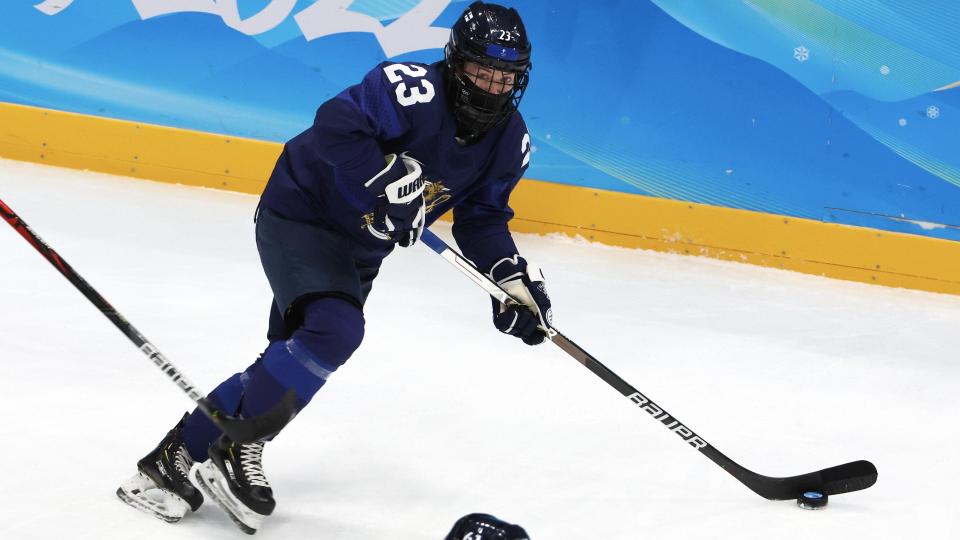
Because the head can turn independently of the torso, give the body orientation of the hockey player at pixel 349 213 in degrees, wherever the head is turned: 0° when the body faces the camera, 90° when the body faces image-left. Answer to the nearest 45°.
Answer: approximately 315°

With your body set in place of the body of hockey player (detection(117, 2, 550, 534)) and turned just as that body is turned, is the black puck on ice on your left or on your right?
on your left

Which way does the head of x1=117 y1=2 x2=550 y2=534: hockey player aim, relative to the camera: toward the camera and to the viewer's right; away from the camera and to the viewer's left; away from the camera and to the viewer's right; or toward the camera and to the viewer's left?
toward the camera and to the viewer's right
